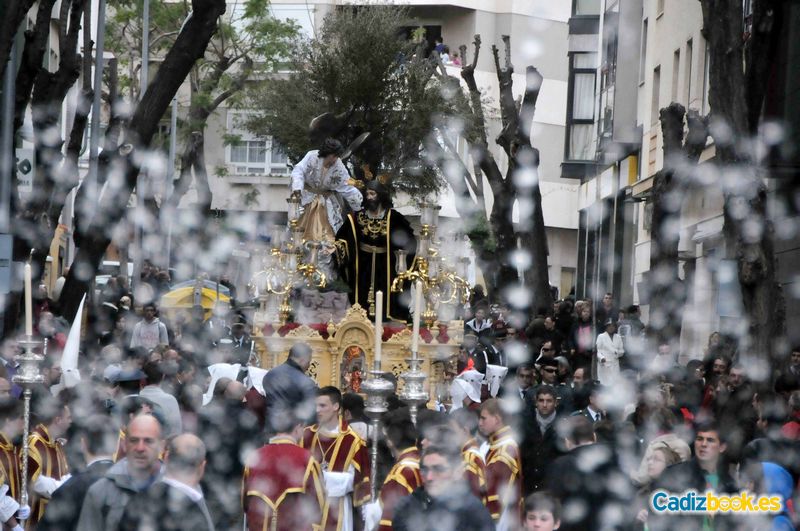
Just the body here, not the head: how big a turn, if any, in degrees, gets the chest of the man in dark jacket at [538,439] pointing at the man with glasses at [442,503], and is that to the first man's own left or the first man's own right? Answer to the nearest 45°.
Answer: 0° — they already face them

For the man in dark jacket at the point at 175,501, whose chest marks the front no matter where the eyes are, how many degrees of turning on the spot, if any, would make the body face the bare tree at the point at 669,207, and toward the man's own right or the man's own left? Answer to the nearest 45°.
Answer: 0° — they already face it

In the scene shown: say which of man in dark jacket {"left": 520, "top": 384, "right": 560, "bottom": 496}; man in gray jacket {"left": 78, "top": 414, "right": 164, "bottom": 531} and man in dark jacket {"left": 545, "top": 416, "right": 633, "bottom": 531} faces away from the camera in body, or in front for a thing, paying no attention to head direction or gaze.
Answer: man in dark jacket {"left": 545, "top": 416, "right": 633, "bottom": 531}

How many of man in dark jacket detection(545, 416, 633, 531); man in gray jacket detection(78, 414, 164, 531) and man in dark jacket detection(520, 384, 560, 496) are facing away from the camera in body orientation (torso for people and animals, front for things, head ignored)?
1

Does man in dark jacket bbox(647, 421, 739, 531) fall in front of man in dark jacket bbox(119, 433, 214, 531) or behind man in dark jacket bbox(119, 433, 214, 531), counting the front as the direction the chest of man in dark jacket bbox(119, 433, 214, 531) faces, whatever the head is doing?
in front

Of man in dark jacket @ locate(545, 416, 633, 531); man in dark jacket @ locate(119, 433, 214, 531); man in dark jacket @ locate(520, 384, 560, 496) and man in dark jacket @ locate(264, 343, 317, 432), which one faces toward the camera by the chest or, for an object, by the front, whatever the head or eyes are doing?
man in dark jacket @ locate(520, 384, 560, 496)

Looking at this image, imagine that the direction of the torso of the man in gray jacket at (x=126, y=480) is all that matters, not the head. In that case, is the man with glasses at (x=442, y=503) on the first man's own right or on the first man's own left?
on the first man's own left
